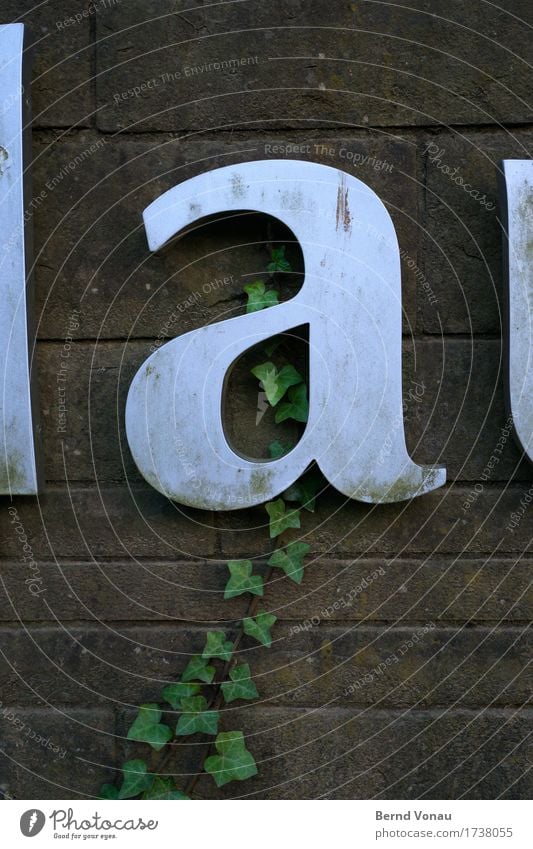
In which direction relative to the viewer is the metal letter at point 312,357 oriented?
toward the camera

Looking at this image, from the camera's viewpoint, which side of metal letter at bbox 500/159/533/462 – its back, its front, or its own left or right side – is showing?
front

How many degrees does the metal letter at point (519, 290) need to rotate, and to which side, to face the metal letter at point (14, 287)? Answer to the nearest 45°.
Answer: approximately 90° to its right

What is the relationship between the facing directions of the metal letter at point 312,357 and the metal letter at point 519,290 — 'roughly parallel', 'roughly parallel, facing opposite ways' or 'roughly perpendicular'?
roughly parallel

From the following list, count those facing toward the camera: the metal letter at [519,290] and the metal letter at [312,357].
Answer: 2
